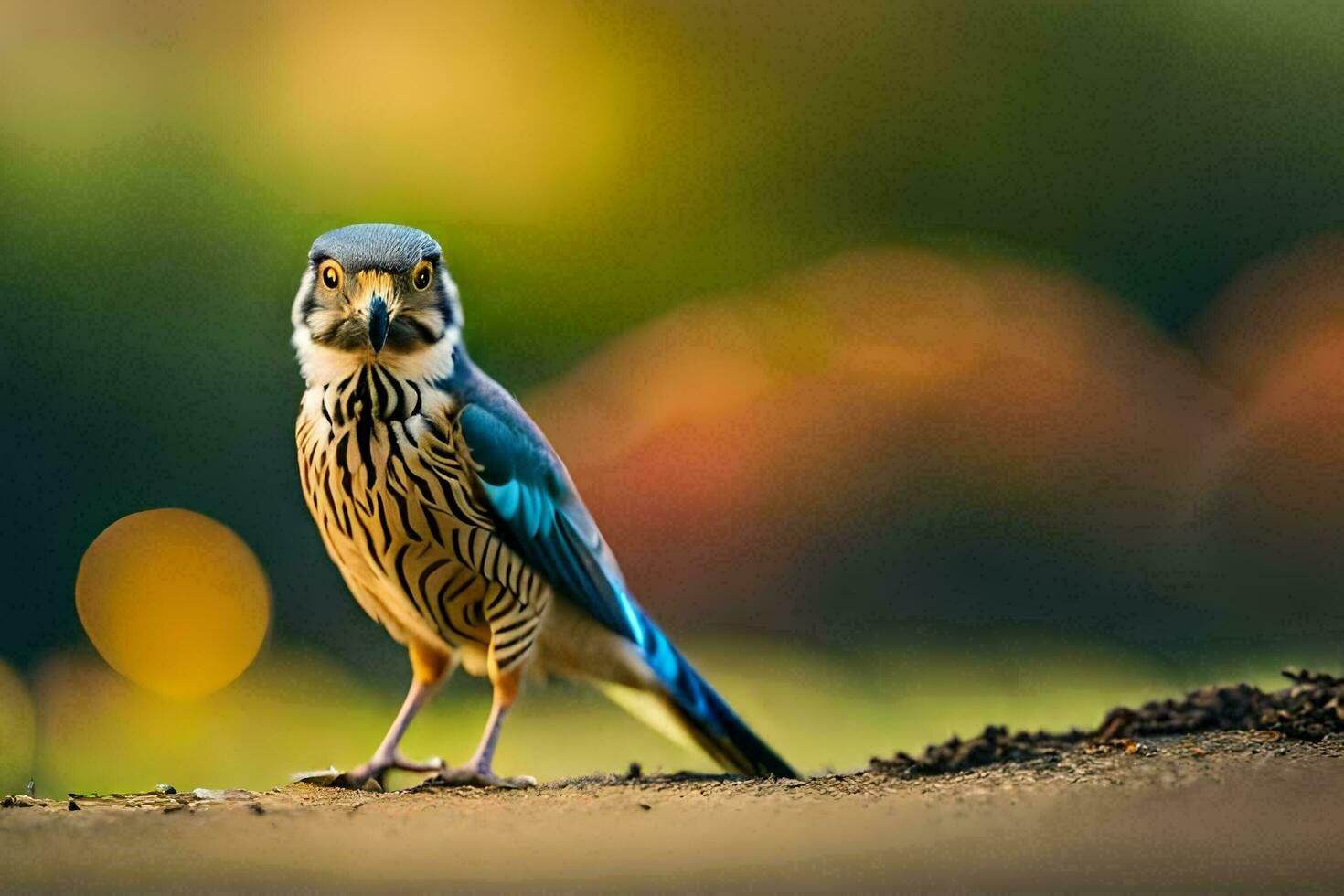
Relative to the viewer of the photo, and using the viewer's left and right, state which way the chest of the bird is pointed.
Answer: facing the viewer and to the left of the viewer

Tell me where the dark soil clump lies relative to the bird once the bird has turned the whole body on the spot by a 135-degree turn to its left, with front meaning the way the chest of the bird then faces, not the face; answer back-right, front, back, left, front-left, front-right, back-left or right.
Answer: front
